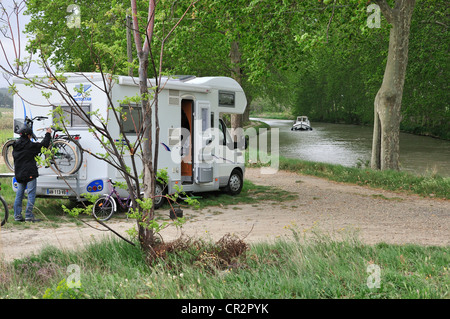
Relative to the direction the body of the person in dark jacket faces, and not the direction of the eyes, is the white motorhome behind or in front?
in front

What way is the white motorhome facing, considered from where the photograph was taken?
facing away from the viewer and to the right of the viewer

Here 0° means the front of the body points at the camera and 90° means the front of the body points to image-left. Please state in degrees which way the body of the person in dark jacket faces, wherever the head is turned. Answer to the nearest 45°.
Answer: approximately 225°

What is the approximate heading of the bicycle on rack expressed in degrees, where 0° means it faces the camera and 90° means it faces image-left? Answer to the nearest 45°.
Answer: approximately 90°

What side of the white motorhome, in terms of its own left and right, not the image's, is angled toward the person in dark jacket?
back
